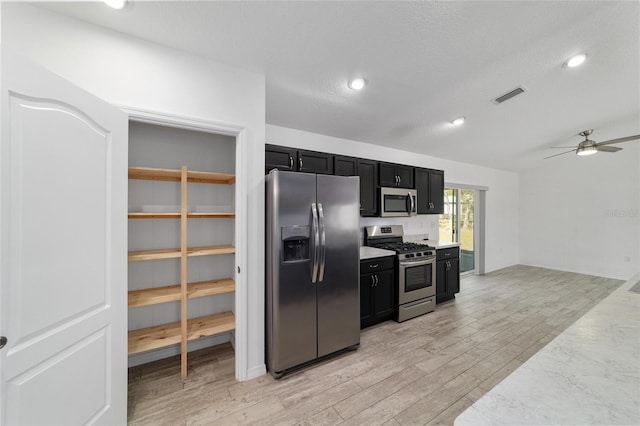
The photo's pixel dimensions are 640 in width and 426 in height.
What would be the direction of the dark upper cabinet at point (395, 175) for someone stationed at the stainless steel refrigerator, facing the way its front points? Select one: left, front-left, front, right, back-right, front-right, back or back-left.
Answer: left

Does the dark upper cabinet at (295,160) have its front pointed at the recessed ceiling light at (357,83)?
yes

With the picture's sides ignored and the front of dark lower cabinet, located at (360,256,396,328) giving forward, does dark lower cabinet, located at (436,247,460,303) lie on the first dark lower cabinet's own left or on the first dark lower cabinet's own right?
on the first dark lower cabinet's own left

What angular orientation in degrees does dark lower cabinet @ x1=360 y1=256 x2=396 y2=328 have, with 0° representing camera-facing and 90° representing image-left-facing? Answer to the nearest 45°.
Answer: approximately 315°

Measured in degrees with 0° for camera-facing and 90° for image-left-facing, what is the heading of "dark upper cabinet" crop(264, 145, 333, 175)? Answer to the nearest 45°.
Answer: approximately 315°

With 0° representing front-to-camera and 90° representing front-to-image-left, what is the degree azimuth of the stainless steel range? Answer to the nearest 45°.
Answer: approximately 315°

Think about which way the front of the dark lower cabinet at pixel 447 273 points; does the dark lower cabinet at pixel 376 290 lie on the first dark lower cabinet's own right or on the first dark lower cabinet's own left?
on the first dark lower cabinet's own right

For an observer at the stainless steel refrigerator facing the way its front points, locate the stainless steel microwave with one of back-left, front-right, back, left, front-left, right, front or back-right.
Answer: left

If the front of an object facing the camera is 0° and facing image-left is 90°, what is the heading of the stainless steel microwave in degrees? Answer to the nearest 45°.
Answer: approximately 315°
